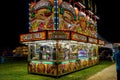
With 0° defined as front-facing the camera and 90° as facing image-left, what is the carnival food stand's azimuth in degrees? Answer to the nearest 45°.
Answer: approximately 315°
